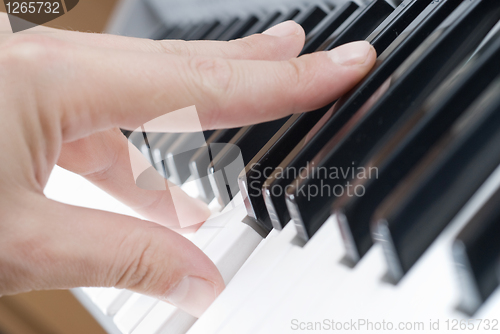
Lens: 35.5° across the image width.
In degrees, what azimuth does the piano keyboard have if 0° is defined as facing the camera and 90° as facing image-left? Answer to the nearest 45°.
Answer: approximately 45°
